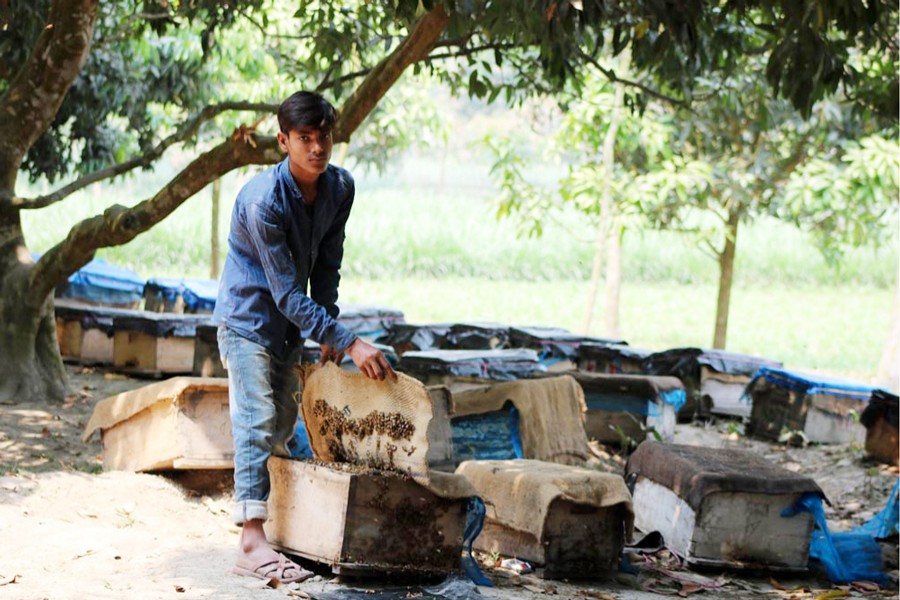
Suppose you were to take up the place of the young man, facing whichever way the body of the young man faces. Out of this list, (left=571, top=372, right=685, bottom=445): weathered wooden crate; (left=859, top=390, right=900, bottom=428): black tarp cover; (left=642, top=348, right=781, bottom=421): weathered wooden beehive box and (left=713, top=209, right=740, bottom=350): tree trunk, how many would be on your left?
4

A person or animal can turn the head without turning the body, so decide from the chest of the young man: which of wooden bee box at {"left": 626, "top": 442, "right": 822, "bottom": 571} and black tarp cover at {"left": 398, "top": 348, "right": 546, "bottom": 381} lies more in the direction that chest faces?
the wooden bee box

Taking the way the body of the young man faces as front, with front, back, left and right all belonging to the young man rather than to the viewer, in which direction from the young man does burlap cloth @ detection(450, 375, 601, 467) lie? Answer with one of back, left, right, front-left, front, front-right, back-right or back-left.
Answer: left

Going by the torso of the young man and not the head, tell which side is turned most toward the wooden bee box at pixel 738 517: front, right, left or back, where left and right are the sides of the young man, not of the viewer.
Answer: left

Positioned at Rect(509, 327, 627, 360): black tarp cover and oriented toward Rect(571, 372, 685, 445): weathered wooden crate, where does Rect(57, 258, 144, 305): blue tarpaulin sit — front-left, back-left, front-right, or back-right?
back-right

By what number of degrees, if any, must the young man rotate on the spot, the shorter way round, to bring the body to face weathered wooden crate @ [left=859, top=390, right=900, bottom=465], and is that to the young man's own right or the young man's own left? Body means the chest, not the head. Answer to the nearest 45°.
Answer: approximately 90° to the young man's own left

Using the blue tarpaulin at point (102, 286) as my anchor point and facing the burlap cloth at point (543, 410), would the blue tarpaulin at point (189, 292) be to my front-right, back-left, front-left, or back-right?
front-left

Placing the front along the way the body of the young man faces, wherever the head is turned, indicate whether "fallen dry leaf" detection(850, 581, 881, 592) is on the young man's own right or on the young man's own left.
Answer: on the young man's own left

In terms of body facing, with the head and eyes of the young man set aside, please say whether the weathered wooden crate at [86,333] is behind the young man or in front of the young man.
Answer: behind

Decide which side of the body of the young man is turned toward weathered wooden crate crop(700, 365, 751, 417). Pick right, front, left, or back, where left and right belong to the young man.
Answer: left

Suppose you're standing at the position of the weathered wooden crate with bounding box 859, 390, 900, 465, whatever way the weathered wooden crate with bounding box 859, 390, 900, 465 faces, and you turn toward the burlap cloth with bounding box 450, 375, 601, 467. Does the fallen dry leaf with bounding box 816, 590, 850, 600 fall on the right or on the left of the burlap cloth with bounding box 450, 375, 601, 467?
left

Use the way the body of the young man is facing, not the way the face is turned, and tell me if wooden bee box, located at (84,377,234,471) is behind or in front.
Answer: behind

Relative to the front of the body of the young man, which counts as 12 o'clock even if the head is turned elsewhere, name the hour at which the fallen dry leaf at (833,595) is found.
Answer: The fallen dry leaf is roughly at 10 o'clock from the young man.

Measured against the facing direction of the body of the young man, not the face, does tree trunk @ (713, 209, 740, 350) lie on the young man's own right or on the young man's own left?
on the young man's own left

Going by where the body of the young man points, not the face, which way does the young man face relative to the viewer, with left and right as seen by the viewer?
facing the viewer and to the right of the viewer

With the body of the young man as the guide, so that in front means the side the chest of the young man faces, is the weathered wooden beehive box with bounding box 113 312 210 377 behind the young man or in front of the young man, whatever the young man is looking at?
behind

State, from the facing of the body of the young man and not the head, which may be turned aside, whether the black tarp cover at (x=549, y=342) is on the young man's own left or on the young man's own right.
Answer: on the young man's own left
